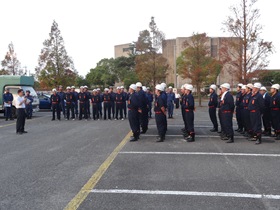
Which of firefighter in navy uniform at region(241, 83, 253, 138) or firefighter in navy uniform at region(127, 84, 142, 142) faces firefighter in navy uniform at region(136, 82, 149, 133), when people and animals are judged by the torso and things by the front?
firefighter in navy uniform at region(241, 83, 253, 138)

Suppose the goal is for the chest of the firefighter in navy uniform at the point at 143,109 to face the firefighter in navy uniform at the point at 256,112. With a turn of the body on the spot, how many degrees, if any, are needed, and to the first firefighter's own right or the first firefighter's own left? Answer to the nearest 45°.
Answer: approximately 135° to the first firefighter's own left

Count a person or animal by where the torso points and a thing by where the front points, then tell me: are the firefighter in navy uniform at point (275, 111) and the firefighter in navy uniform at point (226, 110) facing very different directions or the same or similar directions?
same or similar directions

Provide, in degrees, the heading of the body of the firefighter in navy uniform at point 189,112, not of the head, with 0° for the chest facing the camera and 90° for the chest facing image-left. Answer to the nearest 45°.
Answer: approximately 90°

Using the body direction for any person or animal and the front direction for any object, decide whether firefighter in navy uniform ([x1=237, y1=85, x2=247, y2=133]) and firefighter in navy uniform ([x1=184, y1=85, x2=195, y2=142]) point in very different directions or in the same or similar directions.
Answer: same or similar directions

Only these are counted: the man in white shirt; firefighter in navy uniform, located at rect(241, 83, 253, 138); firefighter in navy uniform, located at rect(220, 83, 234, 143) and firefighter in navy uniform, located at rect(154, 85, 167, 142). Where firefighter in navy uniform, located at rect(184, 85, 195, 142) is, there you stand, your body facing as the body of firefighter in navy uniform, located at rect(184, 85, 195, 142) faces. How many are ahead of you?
2

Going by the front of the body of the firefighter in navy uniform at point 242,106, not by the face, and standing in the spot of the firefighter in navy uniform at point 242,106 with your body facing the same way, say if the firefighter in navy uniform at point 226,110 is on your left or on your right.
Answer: on your left

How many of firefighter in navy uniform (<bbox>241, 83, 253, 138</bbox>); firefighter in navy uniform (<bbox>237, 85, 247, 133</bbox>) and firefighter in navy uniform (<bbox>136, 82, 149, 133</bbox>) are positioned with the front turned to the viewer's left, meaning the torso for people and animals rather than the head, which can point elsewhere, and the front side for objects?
3

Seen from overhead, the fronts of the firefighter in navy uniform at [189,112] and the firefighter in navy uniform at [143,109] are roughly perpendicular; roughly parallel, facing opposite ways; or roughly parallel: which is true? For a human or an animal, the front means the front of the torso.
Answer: roughly parallel

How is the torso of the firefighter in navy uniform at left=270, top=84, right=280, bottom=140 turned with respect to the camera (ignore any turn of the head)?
to the viewer's left

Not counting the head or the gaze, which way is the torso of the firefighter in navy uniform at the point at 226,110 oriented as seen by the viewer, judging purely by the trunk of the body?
to the viewer's left

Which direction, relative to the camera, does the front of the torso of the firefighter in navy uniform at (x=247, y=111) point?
to the viewer's left

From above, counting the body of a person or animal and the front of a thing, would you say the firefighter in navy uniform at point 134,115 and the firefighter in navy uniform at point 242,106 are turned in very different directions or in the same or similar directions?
same or similar directions

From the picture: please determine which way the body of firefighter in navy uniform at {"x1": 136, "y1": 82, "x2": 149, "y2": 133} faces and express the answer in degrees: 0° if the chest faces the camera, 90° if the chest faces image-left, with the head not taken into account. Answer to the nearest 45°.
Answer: approximately 90°

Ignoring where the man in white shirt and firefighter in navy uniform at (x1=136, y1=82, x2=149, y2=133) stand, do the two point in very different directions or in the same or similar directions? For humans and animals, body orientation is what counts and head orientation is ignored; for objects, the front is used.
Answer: very different directions

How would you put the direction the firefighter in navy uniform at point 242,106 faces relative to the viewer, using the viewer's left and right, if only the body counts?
facing to the left of the viewer
